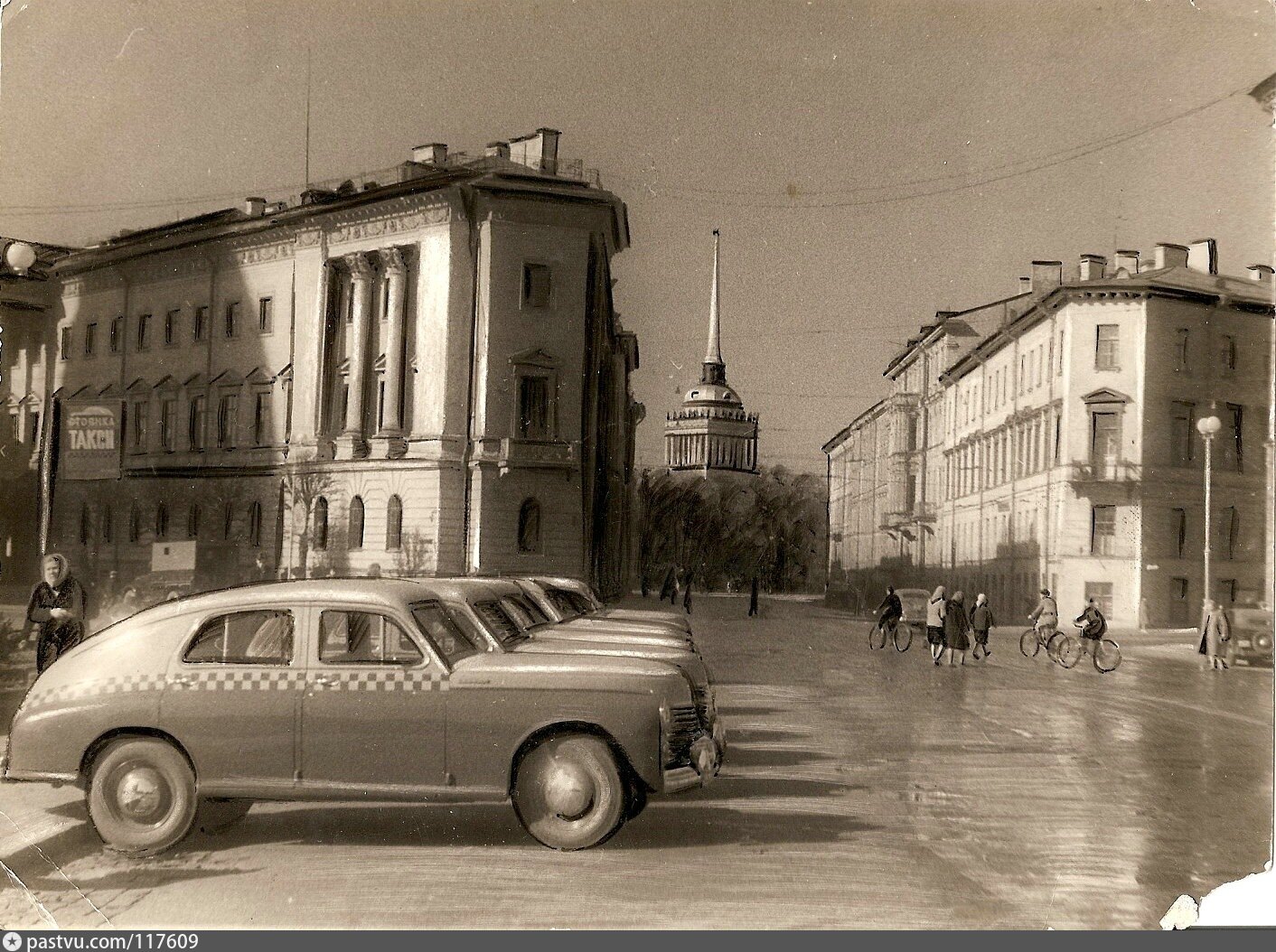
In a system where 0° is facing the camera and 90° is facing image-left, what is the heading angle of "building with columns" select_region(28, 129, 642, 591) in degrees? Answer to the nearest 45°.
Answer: approximately 45°

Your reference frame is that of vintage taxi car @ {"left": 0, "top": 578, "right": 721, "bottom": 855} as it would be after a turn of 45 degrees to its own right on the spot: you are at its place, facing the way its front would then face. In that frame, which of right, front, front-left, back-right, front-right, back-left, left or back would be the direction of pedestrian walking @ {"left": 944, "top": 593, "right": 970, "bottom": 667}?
left

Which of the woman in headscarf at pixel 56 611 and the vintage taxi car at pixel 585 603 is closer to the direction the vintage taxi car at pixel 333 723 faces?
the vintage taxi car

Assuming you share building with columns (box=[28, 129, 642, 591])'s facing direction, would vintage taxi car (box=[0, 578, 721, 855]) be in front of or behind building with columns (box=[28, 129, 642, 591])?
in front

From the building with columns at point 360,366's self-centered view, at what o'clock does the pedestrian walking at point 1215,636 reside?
The pedestrian walking is roughly at 10 o'clock from the building with columns.

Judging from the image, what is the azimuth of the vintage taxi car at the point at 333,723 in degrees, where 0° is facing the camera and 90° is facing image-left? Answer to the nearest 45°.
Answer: approximately 270°

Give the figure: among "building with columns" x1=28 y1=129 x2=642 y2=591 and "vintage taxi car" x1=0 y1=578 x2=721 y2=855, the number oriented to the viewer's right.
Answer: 1

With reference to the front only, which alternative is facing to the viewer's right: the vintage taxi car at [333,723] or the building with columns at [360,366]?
the vintage taxi car
